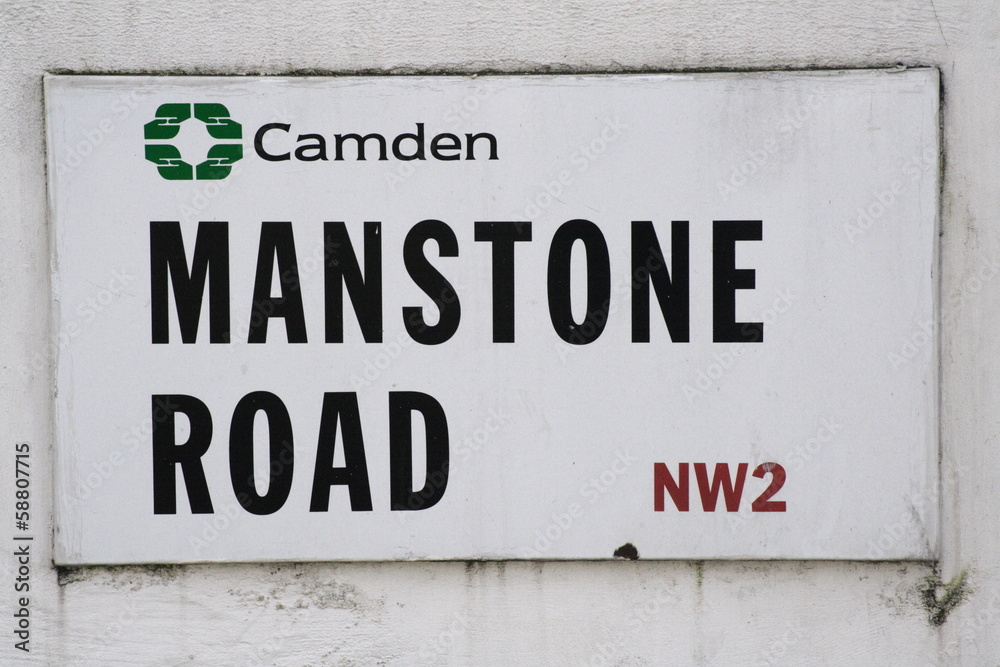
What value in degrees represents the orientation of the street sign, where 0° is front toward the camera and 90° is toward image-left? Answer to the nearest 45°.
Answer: approximately 0°
